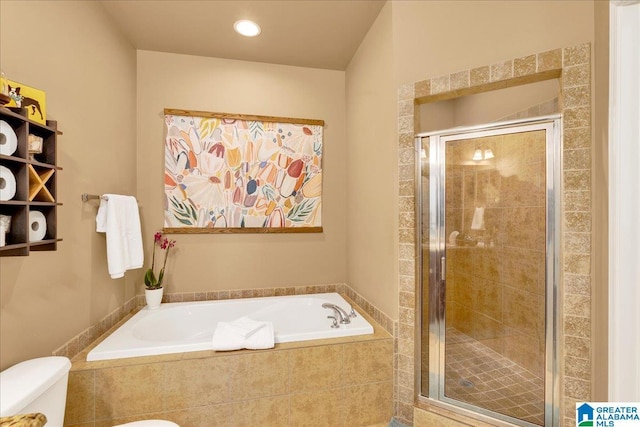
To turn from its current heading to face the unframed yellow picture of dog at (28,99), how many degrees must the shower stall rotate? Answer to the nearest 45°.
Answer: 0° — it already faces it

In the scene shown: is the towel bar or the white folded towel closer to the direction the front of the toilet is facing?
the white folded towel

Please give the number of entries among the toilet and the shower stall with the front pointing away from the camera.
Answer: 0

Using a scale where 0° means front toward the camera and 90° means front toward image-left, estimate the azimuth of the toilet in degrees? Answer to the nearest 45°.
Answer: approximately 315°

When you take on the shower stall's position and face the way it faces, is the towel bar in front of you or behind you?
in front

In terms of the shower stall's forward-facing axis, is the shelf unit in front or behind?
in front

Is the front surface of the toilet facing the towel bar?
no

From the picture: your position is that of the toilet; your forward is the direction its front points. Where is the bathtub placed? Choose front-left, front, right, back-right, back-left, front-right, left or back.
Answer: left

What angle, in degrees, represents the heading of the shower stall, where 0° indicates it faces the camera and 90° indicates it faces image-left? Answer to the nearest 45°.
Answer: approximately 45°

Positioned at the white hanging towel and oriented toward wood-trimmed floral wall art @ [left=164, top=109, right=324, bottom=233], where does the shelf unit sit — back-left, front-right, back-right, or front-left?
back-right

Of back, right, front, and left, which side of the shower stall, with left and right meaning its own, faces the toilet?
front

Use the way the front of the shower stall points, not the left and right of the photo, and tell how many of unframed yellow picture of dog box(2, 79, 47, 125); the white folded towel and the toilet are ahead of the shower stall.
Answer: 3

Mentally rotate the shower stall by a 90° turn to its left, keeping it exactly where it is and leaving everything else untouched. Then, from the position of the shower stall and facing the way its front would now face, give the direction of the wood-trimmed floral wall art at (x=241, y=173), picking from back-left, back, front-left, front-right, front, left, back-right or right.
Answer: back-right
